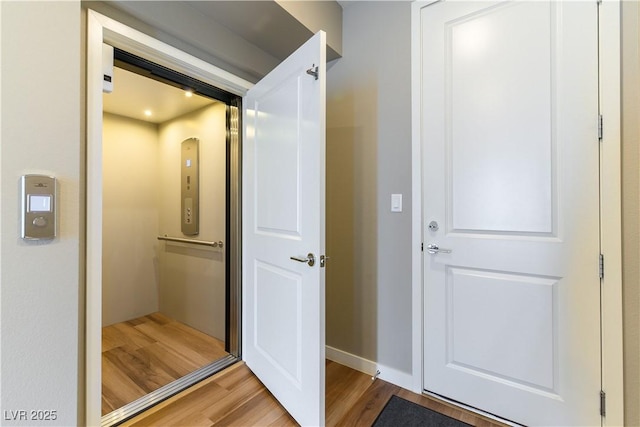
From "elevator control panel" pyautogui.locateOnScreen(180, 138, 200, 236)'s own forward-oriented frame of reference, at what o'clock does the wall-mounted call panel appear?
The wall-mounted call panel is roughly at 11 o'clock from the elevator control panel.

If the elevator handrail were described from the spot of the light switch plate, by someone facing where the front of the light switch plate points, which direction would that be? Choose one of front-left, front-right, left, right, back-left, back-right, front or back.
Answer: right

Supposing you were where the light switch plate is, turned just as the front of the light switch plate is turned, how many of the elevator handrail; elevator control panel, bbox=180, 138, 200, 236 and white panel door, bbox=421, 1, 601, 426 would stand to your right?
2

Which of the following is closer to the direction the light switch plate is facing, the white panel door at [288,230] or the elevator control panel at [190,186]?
the white panel door

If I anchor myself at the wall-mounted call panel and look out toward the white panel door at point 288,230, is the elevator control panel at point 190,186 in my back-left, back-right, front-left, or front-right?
front-left

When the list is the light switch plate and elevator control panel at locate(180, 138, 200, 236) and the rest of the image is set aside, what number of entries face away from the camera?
0

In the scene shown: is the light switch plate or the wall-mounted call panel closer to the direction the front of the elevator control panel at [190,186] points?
the wall-mounted call panel

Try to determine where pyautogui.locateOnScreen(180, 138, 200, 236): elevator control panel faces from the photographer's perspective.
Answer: facing the viewer and to the left of the viewer

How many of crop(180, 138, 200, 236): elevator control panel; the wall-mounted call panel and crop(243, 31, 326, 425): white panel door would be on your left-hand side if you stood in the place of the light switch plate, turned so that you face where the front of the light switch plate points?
0

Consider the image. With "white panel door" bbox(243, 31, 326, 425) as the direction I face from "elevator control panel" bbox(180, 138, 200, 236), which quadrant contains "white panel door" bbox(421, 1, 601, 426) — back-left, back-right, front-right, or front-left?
front-left

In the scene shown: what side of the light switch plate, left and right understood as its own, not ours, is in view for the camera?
front

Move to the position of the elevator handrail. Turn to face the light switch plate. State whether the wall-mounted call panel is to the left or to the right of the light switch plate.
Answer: right

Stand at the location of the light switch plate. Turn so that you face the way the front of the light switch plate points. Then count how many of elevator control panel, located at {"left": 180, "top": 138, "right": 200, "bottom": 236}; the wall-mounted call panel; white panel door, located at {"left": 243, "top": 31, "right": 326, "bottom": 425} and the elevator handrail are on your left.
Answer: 0
